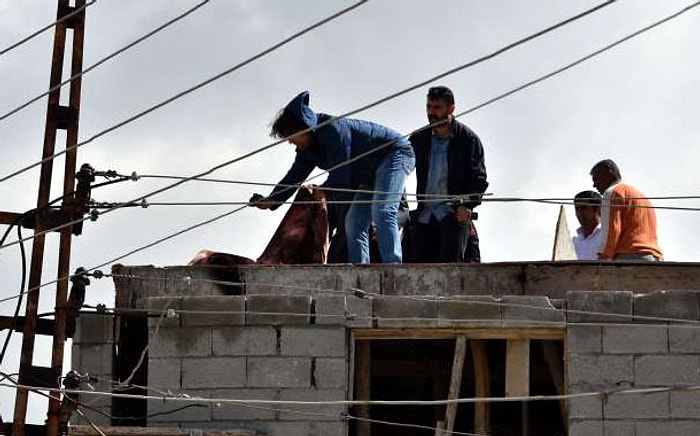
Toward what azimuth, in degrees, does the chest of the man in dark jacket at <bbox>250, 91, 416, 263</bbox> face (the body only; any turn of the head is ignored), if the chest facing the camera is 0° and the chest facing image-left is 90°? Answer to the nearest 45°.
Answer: approximately 90°

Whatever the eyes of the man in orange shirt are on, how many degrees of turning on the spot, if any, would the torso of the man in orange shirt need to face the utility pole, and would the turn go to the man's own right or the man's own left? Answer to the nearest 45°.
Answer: approximately 45° to the man's own left

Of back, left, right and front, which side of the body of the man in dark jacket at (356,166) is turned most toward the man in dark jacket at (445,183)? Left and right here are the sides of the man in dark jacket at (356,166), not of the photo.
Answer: back

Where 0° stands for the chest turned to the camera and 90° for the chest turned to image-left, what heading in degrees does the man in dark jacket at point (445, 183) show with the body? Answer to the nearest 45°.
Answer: approximately 45°

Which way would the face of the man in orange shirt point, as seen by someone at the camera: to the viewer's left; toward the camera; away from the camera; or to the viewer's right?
to the viewer's left

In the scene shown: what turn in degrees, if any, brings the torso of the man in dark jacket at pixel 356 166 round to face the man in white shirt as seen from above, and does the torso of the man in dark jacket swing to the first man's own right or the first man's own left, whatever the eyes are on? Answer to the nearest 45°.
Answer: approximately 180°

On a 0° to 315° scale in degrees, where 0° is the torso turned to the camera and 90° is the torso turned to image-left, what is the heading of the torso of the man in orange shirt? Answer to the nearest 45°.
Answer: approximately 135°

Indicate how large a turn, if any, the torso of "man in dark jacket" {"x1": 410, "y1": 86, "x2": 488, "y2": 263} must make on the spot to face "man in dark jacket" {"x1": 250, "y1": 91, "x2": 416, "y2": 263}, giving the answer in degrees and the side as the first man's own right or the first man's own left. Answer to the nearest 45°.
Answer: approximately 45° to the first man's own right
